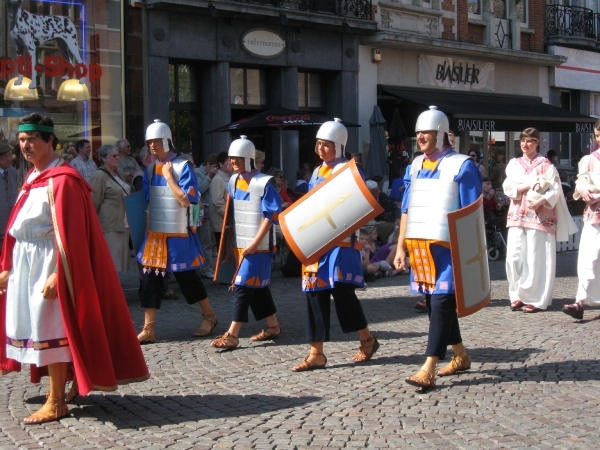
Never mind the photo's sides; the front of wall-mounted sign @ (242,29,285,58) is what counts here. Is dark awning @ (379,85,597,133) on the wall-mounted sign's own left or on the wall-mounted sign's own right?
on the wall-mounted sign's own left

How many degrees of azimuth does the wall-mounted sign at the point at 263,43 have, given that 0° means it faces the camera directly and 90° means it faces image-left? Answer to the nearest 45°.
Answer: approximately 0°

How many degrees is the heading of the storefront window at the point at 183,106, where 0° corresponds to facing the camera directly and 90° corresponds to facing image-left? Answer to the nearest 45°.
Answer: approximately 0°

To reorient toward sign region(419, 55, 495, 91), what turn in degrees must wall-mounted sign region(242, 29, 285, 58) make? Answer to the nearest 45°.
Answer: approximately 135° to its left

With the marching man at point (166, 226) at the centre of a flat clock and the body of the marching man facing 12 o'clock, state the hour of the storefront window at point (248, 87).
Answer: The storefront window is roughly at 5 o'clock from the marching man.

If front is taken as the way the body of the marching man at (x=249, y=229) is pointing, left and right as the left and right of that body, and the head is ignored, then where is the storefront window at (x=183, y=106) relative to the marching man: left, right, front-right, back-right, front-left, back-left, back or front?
back-right
